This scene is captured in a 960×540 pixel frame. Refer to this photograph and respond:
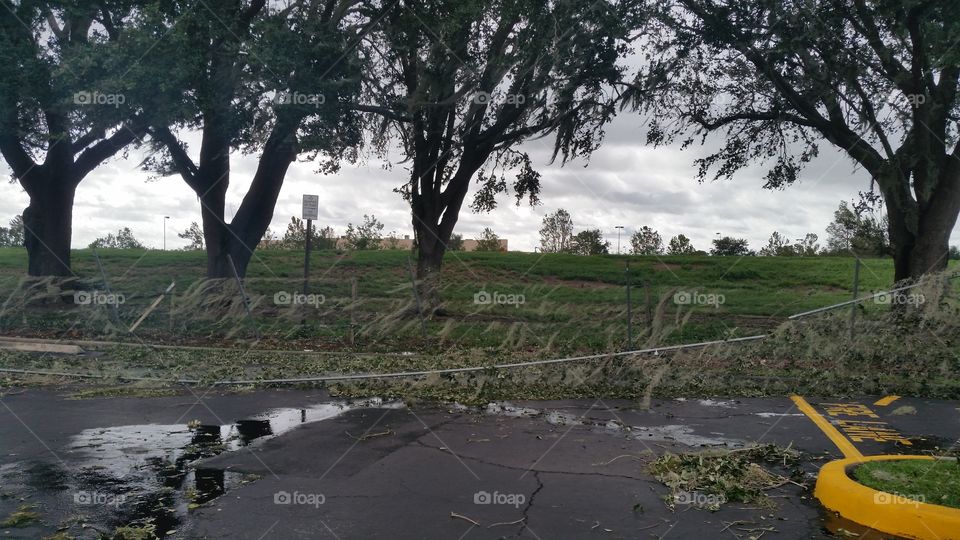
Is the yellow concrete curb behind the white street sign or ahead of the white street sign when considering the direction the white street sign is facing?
ahead

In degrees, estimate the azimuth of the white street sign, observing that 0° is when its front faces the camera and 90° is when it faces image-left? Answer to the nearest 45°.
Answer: approximately 0°

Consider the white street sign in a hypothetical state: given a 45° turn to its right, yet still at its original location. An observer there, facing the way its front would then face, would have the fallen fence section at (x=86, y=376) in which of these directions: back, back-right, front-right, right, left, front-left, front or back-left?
front
